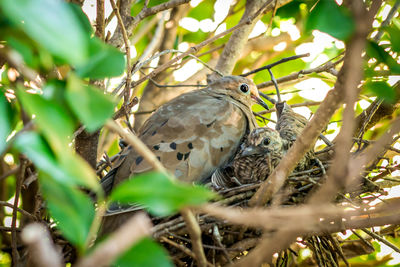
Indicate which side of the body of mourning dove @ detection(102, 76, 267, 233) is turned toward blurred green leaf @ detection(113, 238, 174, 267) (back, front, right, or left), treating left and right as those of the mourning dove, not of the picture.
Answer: right

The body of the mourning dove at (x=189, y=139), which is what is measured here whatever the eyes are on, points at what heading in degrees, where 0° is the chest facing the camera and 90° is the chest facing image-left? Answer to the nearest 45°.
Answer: approximately 270°

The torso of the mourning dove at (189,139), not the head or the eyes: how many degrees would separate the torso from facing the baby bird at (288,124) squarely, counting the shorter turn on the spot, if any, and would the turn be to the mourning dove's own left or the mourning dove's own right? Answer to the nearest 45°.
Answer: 0° — it already faces it

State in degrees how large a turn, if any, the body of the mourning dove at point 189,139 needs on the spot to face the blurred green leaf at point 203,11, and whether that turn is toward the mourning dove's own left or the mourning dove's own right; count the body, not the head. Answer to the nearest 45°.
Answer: approximately 90° to the mourning dove's own left
